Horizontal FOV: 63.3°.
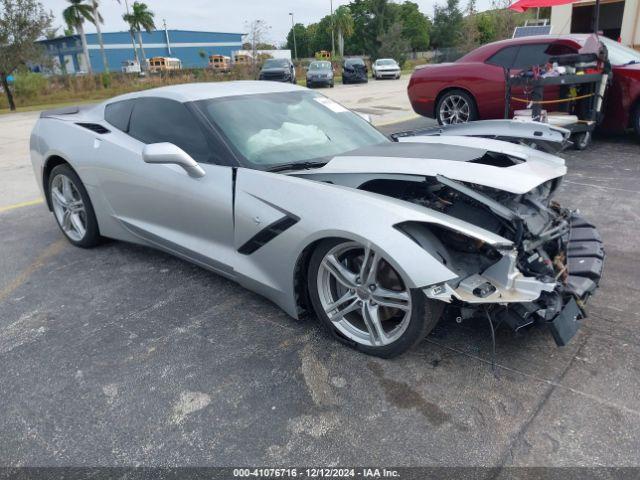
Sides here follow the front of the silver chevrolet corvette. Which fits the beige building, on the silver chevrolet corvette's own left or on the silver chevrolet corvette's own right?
on the silver chevrolet corvette's own left

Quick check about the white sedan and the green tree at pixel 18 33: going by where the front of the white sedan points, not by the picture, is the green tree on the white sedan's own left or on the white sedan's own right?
on the white sedan's own right

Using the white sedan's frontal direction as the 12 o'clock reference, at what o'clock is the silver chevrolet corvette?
The silver chevrolet corvette is roughly at 12 o'clock from the white sedan.

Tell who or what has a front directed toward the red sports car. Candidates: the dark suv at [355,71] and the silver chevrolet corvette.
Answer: the dark suv

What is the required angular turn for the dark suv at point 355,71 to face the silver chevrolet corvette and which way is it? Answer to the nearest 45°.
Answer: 0° — it already faces it

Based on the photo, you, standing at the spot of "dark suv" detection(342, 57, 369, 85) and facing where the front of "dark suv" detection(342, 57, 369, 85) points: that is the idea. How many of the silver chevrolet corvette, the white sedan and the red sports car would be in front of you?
2

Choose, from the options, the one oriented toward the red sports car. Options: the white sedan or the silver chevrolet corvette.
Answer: the white sedan

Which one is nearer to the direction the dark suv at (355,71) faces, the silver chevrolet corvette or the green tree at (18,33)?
the silver chevrolet corvette

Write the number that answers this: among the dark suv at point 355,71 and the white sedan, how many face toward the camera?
2

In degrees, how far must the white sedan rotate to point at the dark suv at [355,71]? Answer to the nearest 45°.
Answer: approximately 45° to its right

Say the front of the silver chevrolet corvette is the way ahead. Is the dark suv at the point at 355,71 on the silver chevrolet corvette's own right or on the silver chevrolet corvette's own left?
on the silver chevrolet corvette's own left

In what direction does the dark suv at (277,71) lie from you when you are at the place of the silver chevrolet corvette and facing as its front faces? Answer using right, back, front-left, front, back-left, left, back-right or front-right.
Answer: back-left
